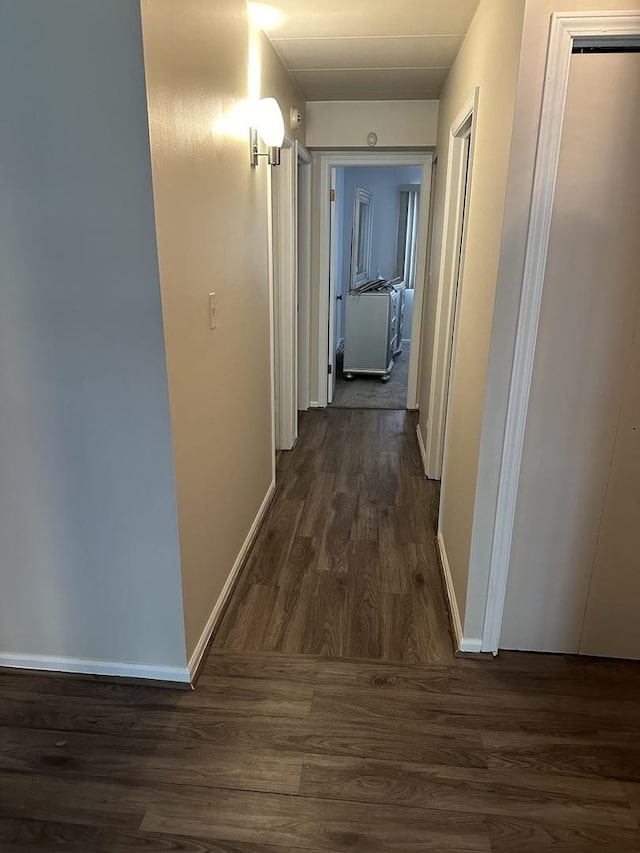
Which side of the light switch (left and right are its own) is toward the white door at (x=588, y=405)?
front

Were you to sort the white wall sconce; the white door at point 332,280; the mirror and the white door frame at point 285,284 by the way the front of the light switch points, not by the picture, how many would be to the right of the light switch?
0

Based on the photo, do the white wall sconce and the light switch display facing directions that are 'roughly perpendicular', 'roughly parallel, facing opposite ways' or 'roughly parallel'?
roughly parallel

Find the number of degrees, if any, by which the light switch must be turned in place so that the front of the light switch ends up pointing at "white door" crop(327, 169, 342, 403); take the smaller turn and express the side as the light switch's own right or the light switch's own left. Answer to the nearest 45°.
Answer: approximately 90° to the light switch's own left

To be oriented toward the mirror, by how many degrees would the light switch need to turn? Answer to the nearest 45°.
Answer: approximately 90° to its left

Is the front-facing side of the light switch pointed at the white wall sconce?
no

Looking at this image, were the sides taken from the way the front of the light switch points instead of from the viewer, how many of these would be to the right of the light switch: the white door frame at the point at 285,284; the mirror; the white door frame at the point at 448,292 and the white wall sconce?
0

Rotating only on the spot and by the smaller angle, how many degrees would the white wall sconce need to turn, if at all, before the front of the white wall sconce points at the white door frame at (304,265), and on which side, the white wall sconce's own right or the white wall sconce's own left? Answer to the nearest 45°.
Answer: approximately 90° to the white wall sconce's own left

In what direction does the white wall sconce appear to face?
to the viewer's right

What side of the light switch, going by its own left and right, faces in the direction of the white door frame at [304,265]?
left

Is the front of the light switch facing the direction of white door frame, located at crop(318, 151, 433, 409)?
no

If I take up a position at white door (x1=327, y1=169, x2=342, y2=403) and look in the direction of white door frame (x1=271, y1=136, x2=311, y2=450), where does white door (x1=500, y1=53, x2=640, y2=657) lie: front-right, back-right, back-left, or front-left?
front-left

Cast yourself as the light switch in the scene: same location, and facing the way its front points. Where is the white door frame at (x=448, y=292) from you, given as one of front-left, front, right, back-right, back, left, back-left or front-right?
front-left

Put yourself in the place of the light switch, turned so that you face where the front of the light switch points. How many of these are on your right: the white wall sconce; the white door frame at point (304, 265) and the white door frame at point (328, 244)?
0

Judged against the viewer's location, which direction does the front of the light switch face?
facing to the right of the viewer

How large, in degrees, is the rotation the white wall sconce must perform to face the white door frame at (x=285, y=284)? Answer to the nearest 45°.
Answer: approximately 90° to its left

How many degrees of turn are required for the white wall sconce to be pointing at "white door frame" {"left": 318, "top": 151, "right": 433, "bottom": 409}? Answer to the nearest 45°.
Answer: approximately 90° to its left

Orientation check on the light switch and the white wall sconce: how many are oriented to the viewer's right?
2

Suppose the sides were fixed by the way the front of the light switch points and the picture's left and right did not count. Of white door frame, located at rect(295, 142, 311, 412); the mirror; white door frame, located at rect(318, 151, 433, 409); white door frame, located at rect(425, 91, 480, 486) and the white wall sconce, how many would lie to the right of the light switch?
0

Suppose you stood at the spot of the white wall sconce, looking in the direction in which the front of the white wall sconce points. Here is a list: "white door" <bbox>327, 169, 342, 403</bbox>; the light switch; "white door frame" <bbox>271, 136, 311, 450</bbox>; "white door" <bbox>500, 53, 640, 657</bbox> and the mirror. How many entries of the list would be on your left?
3
